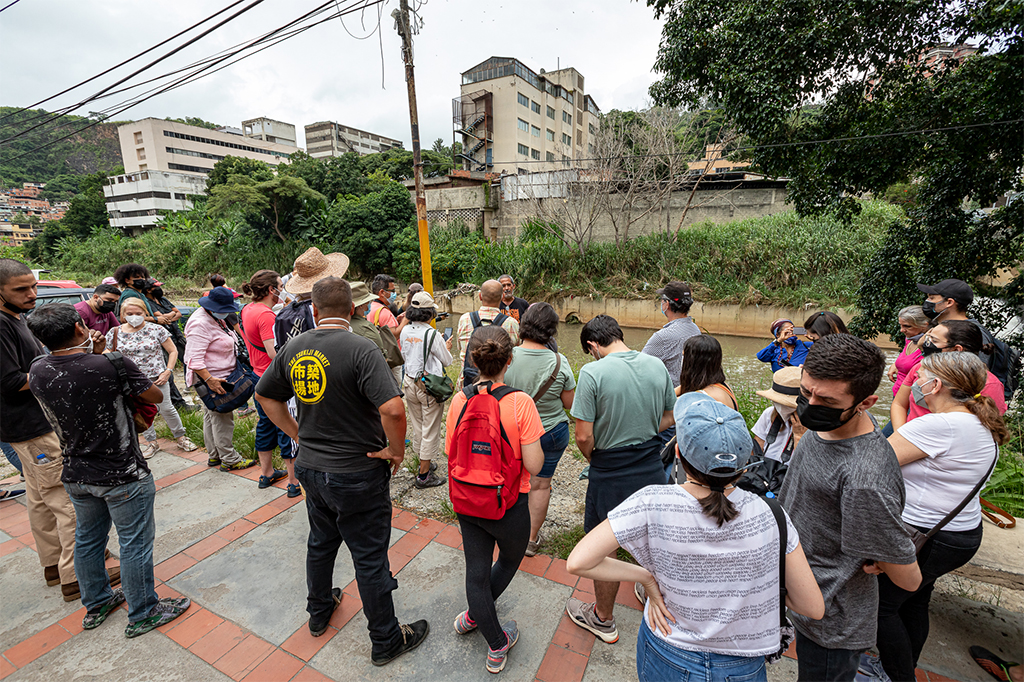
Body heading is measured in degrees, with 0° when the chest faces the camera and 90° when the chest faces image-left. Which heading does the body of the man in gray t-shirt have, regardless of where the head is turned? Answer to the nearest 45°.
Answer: approximately 45°

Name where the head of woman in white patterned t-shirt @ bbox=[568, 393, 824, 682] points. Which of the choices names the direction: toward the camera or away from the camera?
away from the camera

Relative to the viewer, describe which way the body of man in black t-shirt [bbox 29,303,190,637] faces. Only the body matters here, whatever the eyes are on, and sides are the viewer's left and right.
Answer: facing away from the viewer and to the right of the viewer

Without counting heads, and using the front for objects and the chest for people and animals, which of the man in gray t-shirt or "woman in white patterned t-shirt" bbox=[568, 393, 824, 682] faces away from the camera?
the woman in white patterned t-shirt

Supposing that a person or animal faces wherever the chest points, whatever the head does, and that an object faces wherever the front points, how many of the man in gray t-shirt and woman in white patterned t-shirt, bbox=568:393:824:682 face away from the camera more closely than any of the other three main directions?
1

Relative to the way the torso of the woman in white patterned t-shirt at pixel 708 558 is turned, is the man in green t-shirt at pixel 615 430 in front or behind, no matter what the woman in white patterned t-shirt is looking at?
in front

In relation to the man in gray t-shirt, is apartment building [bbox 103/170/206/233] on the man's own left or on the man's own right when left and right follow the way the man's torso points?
on the man's own right

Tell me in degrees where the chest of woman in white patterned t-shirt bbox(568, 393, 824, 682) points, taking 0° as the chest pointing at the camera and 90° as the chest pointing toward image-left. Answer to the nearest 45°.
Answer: approximately 180°

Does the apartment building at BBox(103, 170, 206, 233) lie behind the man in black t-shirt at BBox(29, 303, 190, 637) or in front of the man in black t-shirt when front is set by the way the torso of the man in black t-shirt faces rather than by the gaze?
in front

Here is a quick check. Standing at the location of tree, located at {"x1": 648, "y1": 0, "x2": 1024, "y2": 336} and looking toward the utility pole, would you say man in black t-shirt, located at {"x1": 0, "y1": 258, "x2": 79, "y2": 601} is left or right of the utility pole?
left

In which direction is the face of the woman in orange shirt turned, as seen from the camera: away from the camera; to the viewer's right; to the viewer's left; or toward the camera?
away from the camera

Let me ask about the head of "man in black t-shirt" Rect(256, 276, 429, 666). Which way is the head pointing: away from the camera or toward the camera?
away from the camera
